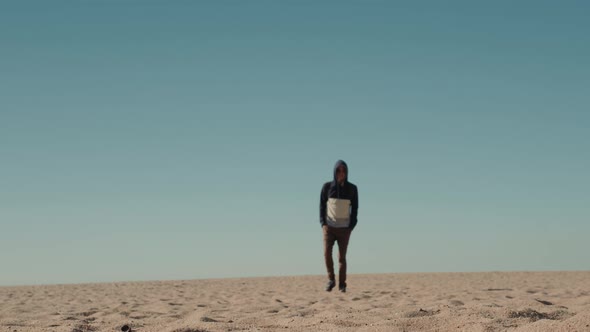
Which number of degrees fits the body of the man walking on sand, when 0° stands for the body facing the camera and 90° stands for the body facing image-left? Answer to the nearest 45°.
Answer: approximately 0°

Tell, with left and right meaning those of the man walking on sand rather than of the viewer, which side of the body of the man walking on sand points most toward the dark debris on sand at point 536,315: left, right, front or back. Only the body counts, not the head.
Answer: front
